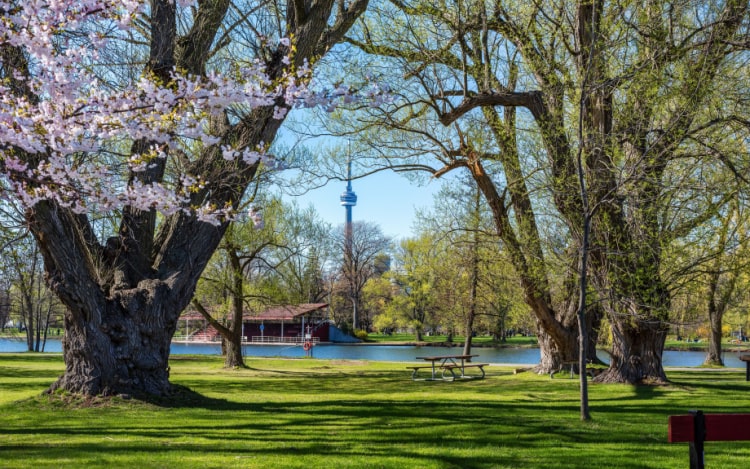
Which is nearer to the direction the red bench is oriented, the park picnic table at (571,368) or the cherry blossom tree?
the park picnic table

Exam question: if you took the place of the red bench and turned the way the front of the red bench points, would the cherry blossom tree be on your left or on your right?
on your left

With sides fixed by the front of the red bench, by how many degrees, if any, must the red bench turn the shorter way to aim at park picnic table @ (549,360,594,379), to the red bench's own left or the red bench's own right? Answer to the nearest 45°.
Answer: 0° — it already faces it

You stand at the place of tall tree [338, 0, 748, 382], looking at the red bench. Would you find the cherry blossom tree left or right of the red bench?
right

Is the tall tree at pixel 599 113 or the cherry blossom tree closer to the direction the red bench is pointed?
the tall tree

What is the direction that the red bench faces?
away from the camera

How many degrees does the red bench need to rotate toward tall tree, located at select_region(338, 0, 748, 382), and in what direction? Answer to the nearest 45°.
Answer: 0° — it already faces it

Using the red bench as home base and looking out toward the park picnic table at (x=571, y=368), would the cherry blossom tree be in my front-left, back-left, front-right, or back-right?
front-left

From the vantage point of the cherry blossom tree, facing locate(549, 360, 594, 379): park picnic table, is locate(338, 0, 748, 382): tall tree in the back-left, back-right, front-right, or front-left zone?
front-right
